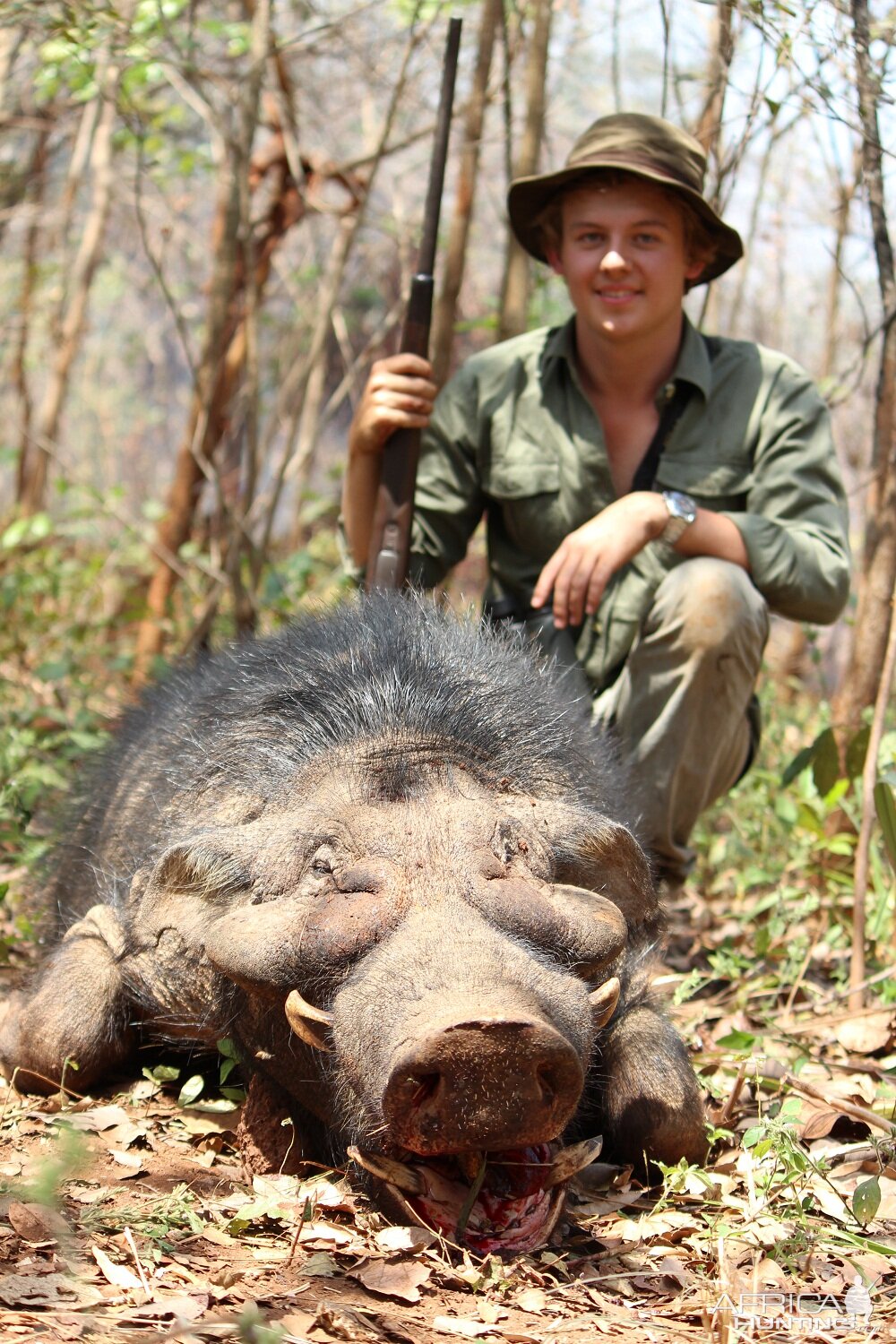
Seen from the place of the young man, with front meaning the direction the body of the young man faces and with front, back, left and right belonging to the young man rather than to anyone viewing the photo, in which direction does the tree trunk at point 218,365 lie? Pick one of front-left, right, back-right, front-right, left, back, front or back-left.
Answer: back-right

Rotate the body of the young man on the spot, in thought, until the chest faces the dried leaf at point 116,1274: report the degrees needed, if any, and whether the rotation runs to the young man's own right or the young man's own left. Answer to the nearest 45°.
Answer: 0° — they already face it

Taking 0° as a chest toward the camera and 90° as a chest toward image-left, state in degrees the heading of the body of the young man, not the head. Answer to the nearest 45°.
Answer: approximately 0°

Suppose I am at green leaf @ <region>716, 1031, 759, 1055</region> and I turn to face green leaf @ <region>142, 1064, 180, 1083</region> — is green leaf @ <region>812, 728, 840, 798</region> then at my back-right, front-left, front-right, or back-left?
back-right

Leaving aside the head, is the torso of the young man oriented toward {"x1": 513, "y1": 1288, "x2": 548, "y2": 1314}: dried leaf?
yes

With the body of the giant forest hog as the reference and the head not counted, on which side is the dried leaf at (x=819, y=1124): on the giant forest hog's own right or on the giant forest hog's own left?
on the giant forest hog's own left

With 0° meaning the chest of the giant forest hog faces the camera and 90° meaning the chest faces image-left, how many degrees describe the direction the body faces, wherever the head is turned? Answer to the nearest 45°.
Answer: approximately 0°

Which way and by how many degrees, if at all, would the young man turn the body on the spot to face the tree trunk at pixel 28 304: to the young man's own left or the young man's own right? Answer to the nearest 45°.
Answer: approximately 135° to the young man's own right

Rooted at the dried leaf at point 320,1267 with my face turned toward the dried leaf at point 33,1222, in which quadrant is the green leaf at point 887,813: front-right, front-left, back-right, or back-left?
back-right

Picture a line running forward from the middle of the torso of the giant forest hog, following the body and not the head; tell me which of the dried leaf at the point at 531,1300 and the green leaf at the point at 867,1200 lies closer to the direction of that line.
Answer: the dried leaf

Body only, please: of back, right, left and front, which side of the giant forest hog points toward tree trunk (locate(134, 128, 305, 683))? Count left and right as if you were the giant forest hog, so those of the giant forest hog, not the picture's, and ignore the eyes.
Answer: back
